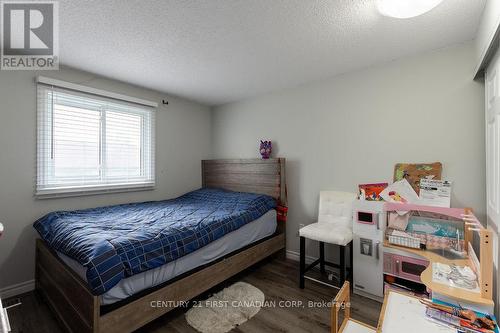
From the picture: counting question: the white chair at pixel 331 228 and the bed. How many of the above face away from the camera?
0

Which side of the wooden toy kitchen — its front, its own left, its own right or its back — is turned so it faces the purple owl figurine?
right

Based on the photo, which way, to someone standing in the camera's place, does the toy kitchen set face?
facing the viewer and to the left of the viewer

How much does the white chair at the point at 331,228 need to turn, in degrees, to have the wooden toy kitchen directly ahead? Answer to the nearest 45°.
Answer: approximately 90° to its left

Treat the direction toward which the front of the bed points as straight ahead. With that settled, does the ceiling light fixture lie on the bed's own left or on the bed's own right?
on the bed's own left

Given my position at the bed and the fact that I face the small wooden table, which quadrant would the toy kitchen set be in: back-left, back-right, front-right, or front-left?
front-left

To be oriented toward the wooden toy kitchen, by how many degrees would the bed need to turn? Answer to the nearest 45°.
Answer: approximately 90° to its left

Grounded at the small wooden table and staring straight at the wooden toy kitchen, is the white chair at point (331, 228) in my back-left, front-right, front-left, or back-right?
front-left

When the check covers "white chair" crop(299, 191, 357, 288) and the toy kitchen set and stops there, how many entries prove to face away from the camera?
0

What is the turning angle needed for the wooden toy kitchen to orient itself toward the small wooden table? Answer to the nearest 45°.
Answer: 0° — it already faces it

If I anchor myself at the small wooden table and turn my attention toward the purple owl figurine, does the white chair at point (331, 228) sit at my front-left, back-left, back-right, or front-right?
front-right

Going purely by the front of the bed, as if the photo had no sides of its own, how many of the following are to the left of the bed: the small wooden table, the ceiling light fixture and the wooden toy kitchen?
3

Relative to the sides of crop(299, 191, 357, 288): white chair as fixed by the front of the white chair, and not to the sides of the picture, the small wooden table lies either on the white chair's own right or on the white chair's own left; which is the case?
on the white chair's own left
